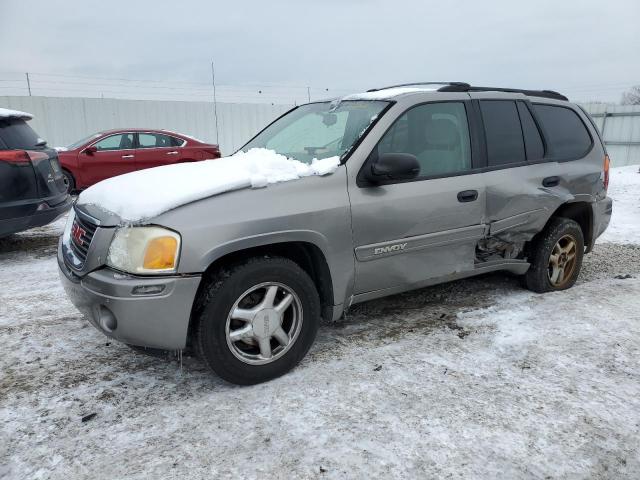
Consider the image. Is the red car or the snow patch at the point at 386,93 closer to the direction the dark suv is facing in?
the red car

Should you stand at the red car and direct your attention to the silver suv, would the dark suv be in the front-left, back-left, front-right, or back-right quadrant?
front-right

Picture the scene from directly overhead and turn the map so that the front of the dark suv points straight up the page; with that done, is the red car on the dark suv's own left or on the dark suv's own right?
on the dark suv's own right

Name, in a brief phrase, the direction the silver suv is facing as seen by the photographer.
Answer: facing the viewer and to the left of the viewer

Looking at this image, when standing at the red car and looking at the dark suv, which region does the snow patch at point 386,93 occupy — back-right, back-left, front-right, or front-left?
front-left

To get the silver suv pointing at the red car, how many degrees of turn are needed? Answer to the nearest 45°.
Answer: approximately 90° to its right

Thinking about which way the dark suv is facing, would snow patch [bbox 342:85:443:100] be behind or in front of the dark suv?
behind

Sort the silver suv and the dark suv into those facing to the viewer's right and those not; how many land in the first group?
0

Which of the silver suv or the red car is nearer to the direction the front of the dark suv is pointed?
the red car

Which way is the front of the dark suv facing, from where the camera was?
facing away from the viewer and to the left of the viewer

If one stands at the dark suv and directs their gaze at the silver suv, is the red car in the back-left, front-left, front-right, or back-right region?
back-left
